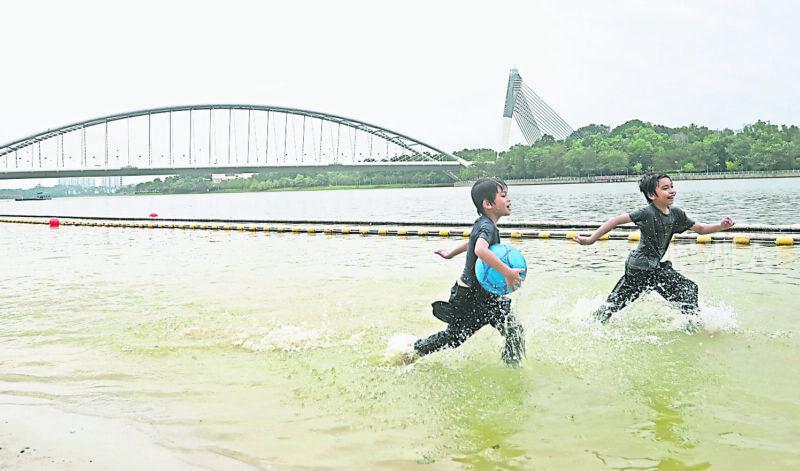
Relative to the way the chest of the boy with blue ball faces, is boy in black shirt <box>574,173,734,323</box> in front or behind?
in front

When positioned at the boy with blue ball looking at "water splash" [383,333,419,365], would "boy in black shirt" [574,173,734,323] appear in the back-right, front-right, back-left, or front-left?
back-right

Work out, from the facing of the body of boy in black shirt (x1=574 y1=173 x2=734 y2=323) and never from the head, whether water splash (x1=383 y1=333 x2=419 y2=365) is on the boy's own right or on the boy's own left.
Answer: on the boy's own right

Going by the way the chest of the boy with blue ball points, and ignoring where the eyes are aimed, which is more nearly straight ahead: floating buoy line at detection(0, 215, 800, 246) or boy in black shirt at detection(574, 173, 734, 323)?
the boy in black shirt

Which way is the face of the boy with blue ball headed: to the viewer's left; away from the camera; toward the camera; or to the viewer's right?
to the viewer's right

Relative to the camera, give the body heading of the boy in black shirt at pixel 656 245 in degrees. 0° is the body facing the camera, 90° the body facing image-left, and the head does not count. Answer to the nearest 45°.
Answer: approximately 315°

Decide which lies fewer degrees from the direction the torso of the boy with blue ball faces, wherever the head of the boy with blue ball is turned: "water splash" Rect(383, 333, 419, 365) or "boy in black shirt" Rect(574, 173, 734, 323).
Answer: the boy in black shirt

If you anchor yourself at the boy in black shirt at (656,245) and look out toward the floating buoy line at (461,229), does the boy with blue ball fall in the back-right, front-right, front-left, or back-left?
back-left

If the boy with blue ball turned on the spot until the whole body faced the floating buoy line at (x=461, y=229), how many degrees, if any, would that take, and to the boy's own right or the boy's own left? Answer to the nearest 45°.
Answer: approximately 90° to the boy's own left

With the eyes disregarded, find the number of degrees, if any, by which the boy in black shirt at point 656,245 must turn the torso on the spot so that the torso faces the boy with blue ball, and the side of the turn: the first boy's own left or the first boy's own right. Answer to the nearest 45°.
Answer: approximately 90° to the first boy's own right

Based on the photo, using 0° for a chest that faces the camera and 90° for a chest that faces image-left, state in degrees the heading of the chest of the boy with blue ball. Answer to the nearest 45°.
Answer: approximately 270°
